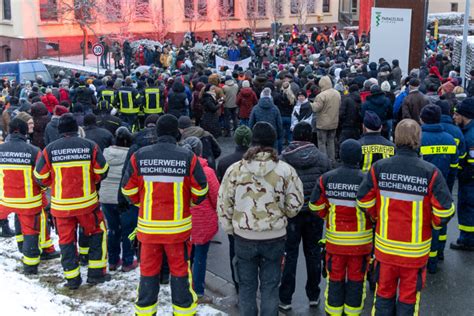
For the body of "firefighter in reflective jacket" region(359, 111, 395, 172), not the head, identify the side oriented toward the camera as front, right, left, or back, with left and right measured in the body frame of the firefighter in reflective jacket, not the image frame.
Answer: back

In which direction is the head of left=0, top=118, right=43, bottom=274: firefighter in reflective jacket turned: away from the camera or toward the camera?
away from the camera

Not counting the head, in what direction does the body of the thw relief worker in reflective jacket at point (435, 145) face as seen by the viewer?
away from the camera

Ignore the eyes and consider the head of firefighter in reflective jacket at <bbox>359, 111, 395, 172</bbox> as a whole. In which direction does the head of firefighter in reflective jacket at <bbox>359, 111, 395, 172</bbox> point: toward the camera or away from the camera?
away from the camera

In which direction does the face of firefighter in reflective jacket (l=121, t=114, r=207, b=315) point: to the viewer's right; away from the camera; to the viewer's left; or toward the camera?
away from the camera

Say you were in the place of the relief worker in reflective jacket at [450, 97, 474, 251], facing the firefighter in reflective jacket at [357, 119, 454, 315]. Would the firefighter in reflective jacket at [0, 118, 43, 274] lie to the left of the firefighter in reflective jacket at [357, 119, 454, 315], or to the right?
right

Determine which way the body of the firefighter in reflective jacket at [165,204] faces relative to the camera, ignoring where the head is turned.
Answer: away from the camera

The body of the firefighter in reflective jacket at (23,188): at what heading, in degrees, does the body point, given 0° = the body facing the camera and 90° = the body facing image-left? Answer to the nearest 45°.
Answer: approximately 180°

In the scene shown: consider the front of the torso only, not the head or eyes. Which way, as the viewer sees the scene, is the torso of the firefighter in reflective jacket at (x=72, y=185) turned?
away from the camera

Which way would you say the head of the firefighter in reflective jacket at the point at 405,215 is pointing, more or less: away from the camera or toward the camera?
away from the camera

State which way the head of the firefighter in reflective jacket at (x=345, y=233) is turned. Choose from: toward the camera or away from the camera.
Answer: away from the camera

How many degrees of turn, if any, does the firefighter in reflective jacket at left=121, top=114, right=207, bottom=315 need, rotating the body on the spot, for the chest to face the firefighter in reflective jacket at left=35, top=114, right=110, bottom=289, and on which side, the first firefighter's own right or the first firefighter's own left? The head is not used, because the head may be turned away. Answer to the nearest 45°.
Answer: approximately 45° to the first firefighter's own left
